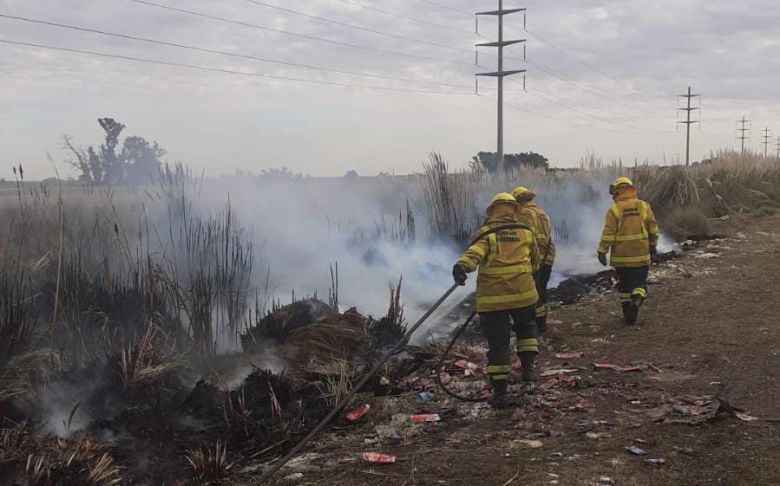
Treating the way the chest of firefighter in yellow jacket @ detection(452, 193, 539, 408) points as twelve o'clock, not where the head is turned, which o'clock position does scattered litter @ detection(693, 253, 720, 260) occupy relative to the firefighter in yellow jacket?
The scattered litter is roughly at 1 o'clock from the firefighter in yellow jacket.

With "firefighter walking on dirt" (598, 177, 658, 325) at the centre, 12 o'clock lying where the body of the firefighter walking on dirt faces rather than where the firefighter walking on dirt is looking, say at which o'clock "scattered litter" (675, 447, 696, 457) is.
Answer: The scattered litter is roughly at 6 o'clock from the firefighter walking on dirt.

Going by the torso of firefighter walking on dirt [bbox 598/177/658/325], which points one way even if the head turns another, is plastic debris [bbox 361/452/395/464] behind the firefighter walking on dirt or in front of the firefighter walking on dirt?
behind

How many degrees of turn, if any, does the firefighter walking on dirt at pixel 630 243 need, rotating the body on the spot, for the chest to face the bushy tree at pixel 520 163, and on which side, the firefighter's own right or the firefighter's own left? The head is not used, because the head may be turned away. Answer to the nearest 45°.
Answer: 0° — they already face it

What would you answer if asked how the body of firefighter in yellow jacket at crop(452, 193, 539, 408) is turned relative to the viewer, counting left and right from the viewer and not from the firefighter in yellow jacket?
facing away from the viewer

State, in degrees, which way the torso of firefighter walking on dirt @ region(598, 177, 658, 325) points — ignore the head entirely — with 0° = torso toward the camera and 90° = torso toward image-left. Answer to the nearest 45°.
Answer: approximately 180°

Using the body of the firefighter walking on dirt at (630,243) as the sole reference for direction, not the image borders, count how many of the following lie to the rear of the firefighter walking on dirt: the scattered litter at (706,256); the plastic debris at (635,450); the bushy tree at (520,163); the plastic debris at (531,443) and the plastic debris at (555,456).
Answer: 3

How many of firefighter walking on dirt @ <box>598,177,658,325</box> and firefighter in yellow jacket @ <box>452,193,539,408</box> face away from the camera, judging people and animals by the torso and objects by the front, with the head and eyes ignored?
2

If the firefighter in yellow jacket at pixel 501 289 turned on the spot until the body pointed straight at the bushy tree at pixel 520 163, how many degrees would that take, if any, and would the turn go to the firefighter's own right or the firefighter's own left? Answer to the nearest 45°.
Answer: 0° — they already face it

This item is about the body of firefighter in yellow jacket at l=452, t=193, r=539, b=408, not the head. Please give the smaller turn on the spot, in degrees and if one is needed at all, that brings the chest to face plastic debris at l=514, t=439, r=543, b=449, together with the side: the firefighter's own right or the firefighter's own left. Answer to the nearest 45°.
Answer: approximately 180°

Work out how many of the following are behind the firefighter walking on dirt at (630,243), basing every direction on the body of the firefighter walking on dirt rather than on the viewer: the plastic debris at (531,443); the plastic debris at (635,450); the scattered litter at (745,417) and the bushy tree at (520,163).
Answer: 3
